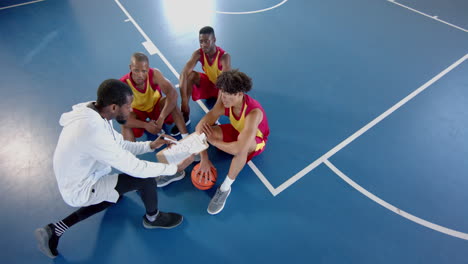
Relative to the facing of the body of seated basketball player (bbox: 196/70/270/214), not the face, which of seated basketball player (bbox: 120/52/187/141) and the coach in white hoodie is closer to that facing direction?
the coach in white hoodie

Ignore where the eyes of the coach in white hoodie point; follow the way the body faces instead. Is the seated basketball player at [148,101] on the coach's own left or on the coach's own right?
on the coach's own left

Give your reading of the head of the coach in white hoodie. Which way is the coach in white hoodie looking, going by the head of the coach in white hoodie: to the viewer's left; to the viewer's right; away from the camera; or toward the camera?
to the viewer's right

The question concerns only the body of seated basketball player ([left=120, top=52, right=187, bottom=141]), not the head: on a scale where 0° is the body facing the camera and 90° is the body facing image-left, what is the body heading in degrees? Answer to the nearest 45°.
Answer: approximately 0°

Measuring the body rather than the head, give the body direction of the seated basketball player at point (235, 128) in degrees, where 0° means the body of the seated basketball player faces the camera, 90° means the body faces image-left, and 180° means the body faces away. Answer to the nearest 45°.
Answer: approximately 45°

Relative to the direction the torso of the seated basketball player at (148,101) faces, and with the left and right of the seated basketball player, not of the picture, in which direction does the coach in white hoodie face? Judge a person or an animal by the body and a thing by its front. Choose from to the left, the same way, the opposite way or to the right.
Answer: to the left

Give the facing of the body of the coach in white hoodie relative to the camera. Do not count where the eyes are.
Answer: to the viewer's right

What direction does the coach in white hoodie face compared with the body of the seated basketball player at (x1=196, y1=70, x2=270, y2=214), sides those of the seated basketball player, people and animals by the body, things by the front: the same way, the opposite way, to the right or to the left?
the opposite way
